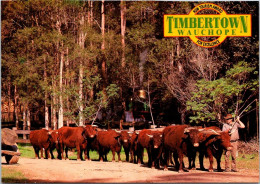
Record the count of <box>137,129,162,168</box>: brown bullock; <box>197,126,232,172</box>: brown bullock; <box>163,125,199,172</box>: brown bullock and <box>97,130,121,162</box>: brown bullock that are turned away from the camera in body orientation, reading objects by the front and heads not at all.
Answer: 0

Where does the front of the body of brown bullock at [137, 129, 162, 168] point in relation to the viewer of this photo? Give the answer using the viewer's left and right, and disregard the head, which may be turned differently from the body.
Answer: facing the viewer and to the right of the viewer

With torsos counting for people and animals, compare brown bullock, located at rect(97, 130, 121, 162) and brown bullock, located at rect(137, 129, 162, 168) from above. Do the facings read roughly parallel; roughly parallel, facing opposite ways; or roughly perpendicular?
roughly parallel

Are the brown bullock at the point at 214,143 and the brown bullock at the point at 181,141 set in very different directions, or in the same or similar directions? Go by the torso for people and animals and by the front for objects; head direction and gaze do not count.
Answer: same or similar directions

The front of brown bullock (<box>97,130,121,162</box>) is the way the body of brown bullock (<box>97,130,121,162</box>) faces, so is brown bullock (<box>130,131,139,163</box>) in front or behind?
in front

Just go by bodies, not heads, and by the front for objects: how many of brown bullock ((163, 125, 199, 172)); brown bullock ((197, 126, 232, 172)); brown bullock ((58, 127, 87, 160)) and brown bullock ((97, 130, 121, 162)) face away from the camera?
0

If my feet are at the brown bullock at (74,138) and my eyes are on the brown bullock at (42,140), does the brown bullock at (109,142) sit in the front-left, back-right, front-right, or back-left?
back-left

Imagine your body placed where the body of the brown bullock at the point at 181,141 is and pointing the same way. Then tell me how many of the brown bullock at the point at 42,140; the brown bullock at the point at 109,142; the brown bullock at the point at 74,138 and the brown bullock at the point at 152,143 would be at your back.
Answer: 4

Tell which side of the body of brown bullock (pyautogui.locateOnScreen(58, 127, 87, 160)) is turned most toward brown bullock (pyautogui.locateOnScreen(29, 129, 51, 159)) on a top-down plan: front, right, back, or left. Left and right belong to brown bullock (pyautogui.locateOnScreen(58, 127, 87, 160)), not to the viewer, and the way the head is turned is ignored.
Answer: back

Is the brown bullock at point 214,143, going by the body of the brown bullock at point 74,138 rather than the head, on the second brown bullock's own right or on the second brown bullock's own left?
on the second brown bullock's own right

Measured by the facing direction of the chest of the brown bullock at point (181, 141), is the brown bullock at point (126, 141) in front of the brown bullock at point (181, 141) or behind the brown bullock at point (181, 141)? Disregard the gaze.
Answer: behind

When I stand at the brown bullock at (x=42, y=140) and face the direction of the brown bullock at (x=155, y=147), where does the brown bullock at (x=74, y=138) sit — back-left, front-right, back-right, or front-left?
front-left

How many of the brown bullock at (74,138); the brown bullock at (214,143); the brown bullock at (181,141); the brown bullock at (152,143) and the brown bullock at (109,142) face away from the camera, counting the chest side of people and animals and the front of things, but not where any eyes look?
0

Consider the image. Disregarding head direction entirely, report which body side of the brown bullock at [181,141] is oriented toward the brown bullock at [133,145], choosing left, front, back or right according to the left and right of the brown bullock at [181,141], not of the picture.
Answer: back
